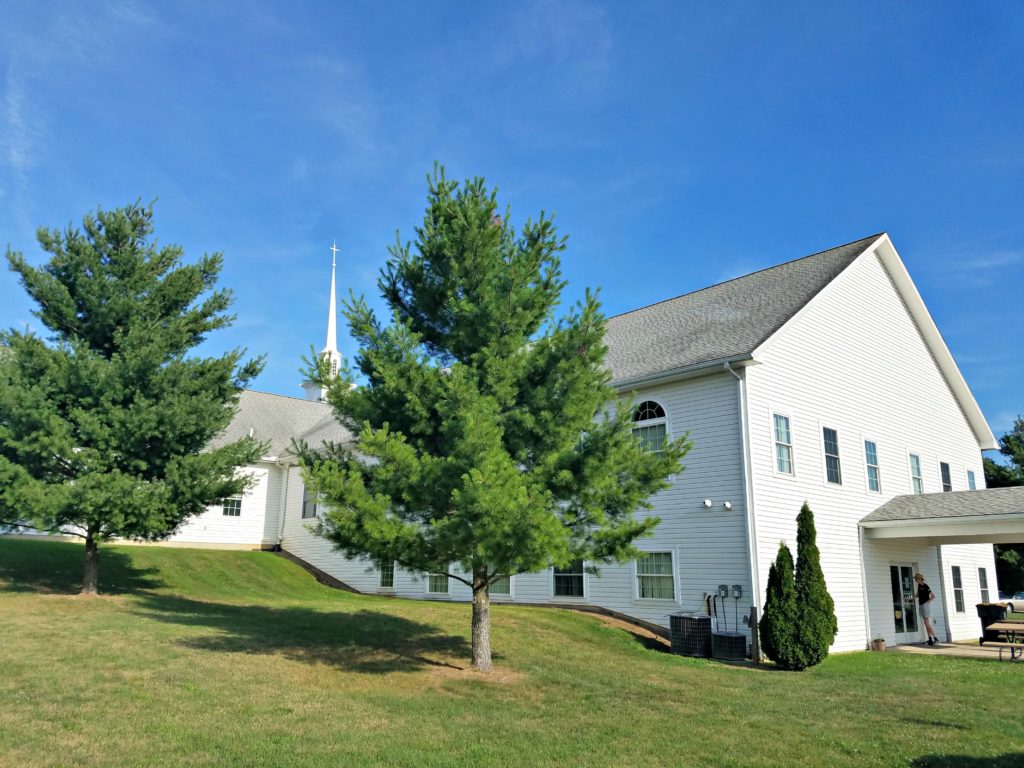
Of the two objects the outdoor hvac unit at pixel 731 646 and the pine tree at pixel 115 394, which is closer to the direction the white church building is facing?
the outdoor hvac unit

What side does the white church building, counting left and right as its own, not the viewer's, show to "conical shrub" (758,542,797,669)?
front

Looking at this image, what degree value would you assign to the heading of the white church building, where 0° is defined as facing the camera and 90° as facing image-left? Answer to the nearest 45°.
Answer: approximately 315°

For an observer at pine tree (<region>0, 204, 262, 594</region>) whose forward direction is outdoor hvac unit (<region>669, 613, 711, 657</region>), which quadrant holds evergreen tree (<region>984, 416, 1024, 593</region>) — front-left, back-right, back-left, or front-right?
front-left

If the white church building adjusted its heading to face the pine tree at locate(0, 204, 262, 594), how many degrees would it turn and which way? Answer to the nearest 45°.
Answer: approximately 135° to its right
